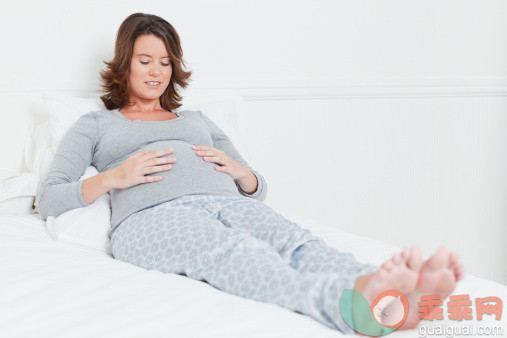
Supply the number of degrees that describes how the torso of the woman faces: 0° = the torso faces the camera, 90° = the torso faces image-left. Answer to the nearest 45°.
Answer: approximately 315°
